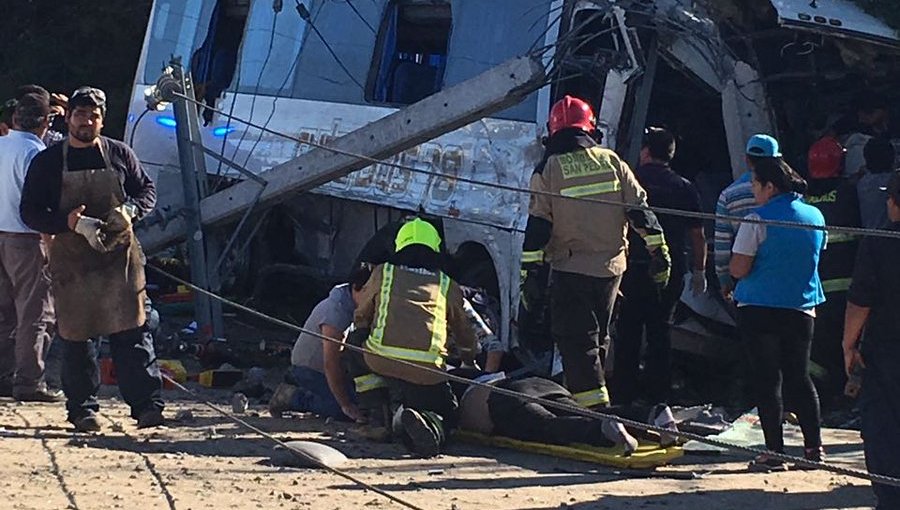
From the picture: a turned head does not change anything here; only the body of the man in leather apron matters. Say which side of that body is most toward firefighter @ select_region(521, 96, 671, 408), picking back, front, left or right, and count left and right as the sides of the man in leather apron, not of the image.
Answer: left

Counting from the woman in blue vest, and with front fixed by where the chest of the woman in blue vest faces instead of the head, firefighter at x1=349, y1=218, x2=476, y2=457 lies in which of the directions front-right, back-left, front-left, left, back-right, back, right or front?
front-left

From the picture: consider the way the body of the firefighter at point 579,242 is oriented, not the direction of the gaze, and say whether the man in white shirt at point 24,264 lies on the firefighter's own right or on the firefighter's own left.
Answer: on the firefighter's own left

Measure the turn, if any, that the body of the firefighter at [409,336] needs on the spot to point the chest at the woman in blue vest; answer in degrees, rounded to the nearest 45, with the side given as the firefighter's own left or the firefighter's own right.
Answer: approximately 90° to the firefighter's own right

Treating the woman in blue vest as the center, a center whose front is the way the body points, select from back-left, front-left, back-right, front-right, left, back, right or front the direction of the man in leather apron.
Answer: front-left

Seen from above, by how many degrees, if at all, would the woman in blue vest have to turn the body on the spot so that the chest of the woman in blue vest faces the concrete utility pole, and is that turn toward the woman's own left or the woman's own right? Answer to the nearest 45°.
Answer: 0° — they already face it

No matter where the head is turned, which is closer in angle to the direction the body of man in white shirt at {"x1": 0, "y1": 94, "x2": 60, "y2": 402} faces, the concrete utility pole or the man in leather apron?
the concrete utility pole

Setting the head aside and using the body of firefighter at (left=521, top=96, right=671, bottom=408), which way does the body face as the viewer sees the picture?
away from the camera

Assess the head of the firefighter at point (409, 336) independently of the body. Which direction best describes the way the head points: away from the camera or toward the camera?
away from the camera

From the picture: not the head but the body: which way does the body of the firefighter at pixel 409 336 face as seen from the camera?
away from the camera

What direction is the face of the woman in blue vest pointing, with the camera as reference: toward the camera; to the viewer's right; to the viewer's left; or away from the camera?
to the viewer's left

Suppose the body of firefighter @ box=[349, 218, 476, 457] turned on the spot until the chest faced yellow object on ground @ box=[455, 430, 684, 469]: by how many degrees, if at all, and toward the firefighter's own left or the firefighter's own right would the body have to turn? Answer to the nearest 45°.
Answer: approximately 90° to the firefighter's own right

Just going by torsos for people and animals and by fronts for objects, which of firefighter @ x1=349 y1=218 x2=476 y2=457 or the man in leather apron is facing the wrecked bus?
the firefighter

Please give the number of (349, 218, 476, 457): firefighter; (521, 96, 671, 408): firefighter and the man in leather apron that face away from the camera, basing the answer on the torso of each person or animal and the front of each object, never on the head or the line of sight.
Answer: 2

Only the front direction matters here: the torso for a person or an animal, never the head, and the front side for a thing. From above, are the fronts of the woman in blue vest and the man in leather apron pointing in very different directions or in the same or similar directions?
very different directions
